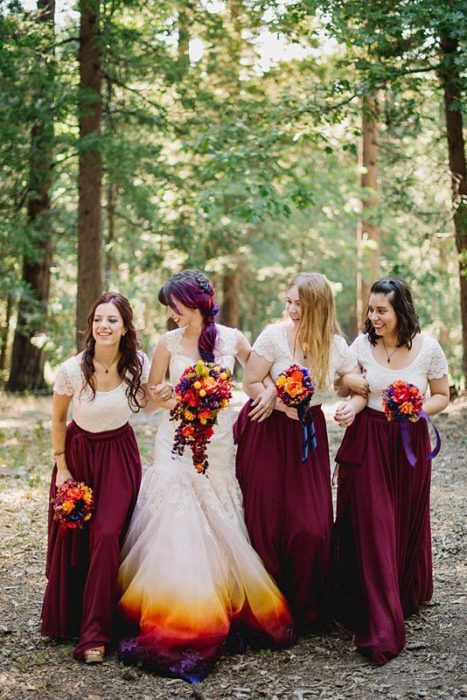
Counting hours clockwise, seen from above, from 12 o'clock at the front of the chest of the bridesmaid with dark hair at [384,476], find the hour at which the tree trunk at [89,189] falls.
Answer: The tree trunk is roughly at 5 o'clock from the bridesmaid with dark hair.

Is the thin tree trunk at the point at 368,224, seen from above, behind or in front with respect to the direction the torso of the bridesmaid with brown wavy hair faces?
behind

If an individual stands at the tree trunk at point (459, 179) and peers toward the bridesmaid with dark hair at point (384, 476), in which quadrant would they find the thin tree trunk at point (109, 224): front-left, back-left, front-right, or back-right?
back-right

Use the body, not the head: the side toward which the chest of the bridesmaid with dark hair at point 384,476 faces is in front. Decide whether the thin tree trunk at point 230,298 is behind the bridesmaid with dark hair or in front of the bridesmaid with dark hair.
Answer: behind

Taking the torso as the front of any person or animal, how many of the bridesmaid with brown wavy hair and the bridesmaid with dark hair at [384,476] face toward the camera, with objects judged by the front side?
2

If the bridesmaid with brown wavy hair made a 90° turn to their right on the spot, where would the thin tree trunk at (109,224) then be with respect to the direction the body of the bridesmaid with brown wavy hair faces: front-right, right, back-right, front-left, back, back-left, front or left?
right

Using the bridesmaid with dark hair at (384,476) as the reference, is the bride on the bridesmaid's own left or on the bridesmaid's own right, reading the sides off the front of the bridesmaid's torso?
on the bridesmaid's own right

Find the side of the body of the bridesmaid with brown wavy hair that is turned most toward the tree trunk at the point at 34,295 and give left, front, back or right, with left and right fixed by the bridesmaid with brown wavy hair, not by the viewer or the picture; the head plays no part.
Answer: back

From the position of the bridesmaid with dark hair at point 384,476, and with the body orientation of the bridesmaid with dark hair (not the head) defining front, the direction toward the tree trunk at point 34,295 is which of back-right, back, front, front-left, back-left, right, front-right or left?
back-right

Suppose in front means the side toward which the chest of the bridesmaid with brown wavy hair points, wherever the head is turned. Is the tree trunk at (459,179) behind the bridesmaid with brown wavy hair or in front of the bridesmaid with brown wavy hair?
behind

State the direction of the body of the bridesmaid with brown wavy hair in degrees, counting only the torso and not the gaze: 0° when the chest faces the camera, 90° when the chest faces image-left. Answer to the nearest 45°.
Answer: approximately 0°

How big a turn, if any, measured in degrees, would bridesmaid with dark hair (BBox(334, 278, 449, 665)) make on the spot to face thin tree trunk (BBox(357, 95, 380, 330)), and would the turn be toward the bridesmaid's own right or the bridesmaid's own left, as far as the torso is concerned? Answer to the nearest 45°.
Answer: approximately 180°
